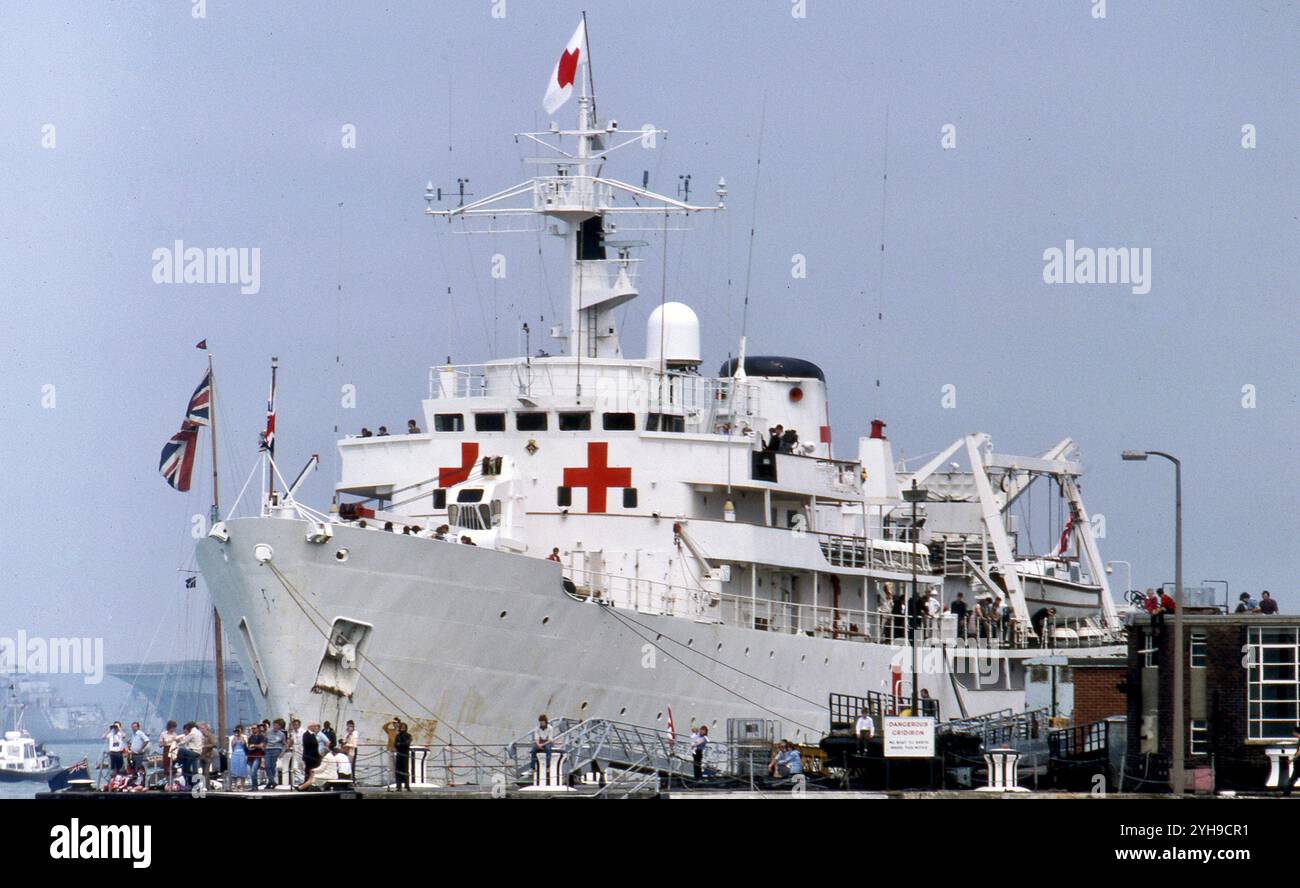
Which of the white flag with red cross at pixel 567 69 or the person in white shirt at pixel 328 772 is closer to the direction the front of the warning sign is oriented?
the person in white shirt

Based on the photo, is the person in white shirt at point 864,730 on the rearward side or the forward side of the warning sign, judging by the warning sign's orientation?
on the rearward side

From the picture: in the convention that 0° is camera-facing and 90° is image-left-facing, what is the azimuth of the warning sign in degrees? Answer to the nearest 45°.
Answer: approximately 0°

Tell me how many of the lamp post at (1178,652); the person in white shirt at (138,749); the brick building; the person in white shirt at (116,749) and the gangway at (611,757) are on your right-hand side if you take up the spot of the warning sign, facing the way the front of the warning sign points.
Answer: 3

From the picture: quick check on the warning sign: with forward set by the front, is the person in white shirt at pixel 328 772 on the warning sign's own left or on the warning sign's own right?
on the warning sign's own right

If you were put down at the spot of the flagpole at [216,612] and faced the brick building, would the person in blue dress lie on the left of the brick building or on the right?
right

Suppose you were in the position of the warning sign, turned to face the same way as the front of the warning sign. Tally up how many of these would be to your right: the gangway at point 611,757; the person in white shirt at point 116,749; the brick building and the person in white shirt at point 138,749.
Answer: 3

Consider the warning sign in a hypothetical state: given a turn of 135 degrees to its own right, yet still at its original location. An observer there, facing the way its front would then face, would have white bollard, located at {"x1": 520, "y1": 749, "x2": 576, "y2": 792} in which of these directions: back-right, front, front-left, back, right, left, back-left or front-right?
left

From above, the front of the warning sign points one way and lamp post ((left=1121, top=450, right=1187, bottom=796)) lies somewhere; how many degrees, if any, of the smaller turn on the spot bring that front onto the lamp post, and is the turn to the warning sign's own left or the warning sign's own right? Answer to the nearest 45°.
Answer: approximately 45° to the warning sign's own left

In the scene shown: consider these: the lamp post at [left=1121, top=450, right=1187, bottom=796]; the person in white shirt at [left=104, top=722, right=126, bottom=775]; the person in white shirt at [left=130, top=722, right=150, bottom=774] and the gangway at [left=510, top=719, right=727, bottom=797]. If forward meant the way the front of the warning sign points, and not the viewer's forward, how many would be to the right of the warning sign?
3

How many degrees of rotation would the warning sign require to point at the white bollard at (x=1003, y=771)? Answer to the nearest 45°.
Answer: approximately 45° to its left

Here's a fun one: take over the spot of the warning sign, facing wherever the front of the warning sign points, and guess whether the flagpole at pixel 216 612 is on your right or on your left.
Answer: on your right

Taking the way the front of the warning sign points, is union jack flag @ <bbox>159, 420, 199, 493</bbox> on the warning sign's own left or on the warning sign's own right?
on the warning sign's own right

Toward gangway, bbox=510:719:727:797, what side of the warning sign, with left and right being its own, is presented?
right

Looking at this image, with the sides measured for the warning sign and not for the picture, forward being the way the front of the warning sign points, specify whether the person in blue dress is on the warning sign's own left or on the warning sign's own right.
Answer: on the warning sign's own right
